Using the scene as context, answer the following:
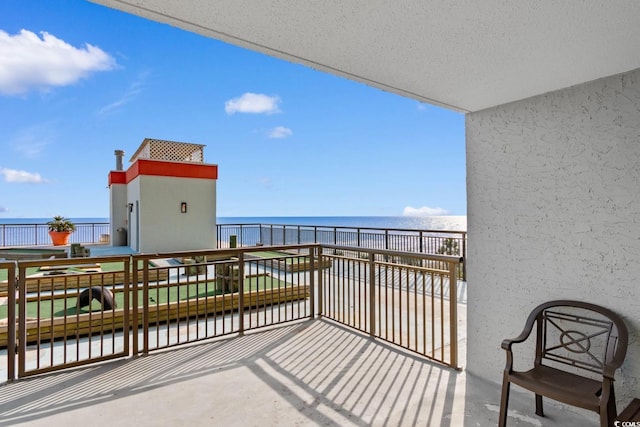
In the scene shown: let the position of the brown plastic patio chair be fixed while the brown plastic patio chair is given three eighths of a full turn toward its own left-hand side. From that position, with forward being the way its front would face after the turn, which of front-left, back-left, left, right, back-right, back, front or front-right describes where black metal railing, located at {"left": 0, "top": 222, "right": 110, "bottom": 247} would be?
back

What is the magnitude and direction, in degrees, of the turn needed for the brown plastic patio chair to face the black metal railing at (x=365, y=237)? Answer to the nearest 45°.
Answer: approximately 90° to its right

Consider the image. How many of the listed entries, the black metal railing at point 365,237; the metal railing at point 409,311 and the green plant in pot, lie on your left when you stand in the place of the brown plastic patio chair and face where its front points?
0

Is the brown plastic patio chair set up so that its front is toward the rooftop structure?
no

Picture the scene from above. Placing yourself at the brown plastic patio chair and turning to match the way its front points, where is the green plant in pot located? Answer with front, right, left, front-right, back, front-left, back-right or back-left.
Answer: front-right

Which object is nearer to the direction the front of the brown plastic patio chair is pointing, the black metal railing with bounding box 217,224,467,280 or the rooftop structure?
the rooftop structure

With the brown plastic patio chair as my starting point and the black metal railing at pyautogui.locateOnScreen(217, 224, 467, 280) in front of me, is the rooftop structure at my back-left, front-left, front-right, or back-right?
front-left

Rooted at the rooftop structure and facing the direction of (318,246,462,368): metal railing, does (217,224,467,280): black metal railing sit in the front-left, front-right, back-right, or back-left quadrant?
front-left

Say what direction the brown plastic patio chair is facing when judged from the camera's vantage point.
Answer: facing the viewer and to the left of the viewer
